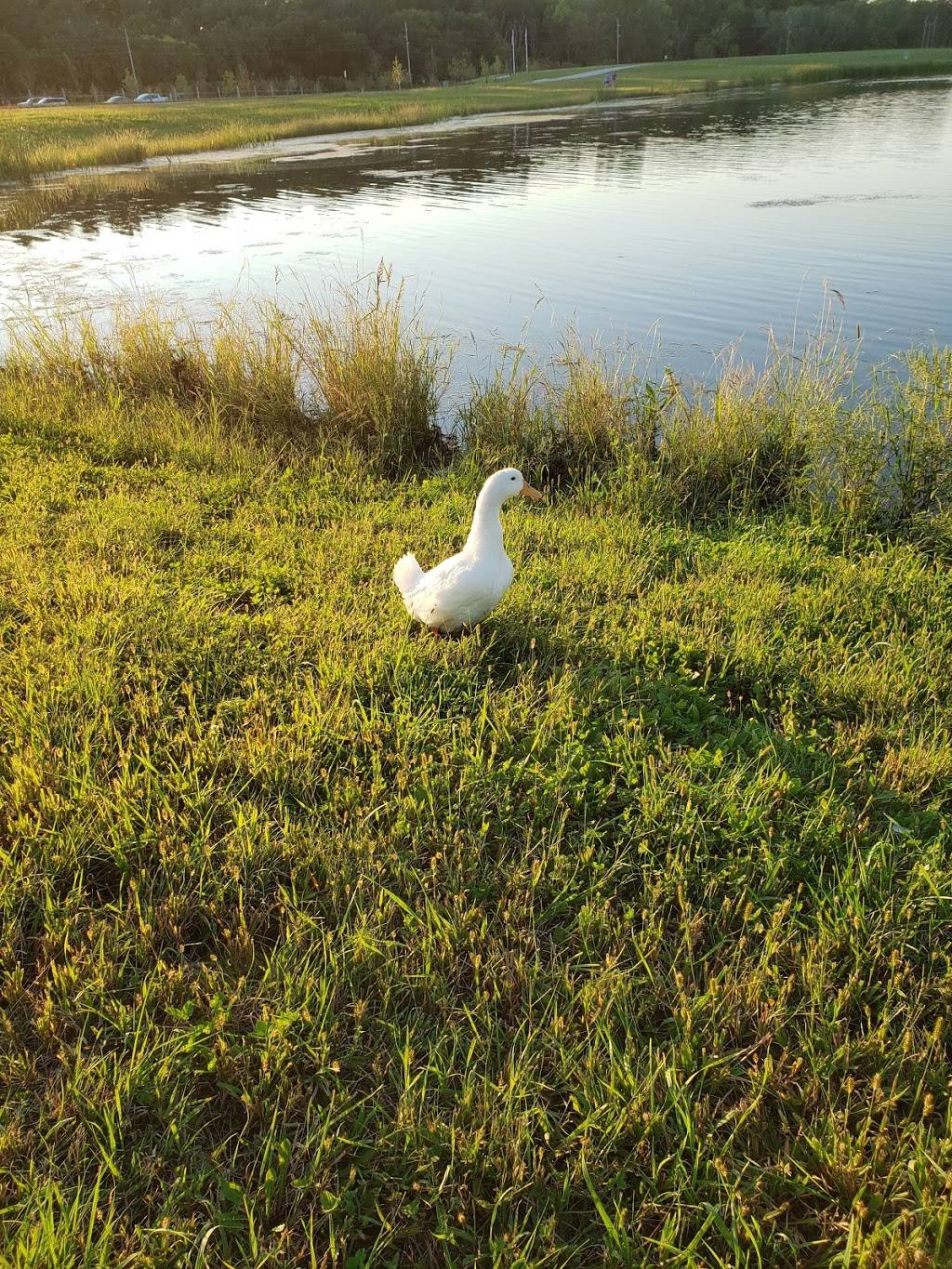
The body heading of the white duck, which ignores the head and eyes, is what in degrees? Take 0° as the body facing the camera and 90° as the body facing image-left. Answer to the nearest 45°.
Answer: approximately 270°
